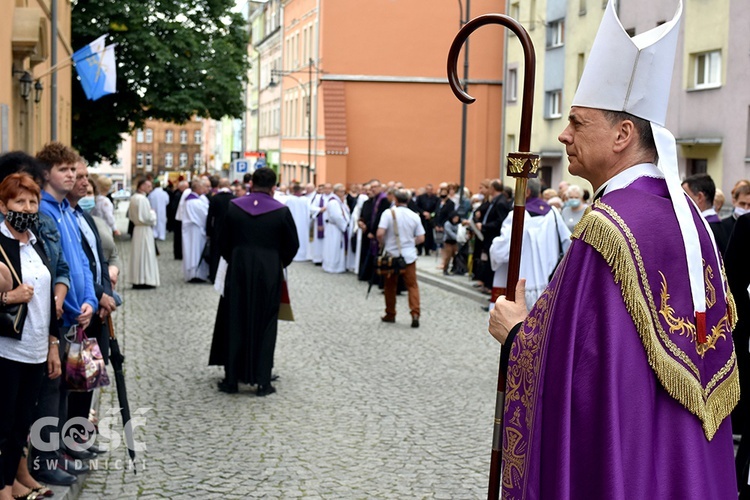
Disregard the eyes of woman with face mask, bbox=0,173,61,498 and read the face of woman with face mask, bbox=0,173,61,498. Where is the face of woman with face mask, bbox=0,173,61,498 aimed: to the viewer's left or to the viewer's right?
to the viewer's right

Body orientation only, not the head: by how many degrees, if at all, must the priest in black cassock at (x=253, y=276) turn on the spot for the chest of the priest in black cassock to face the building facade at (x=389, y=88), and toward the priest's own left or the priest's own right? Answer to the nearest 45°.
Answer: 0° — they already face it

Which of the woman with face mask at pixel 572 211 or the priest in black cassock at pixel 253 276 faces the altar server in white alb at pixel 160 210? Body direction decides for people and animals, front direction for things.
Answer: the priest in black cassock

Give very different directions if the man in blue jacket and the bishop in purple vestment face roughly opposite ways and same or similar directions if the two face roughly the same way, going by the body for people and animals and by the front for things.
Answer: very different directions

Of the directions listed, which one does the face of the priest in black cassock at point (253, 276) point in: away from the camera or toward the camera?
away from the camera

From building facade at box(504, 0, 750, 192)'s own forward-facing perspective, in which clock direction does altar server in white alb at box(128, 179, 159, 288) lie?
The altar server in white alb is roughly at 12 o'clock from the building facade.

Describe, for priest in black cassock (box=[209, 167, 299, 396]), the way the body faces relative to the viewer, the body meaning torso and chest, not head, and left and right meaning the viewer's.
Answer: facing away from the viewer

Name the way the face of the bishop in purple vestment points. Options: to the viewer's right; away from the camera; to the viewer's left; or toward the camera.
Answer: to the viewer's left

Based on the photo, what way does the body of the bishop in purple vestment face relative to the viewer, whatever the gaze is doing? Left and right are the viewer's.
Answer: facing to the left of the viewer

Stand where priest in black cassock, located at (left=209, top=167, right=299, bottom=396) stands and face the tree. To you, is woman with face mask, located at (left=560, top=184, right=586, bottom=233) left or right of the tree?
right
